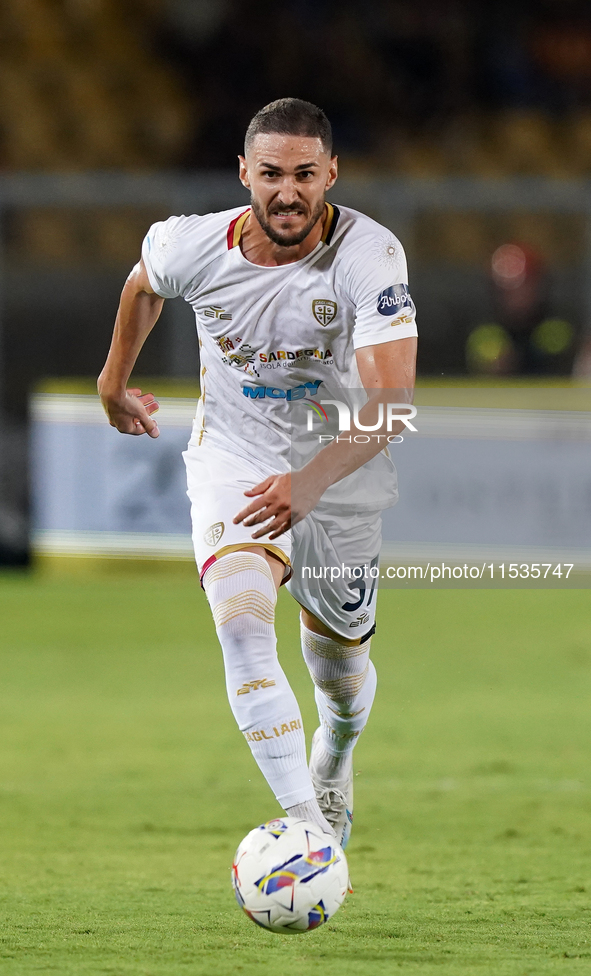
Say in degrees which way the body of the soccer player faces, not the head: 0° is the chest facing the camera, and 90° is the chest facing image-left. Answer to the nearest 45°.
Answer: approximately 0°
